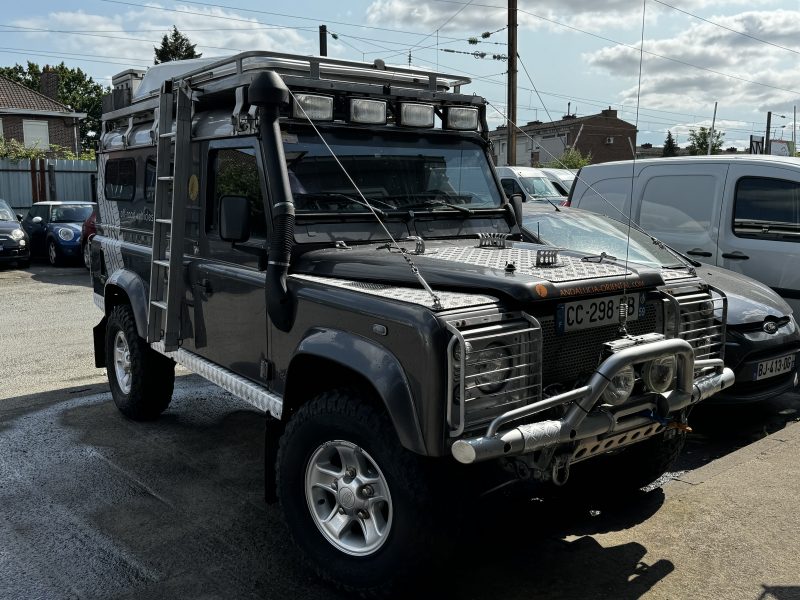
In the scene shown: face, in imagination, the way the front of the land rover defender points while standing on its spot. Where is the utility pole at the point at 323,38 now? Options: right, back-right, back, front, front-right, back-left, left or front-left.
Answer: back-left

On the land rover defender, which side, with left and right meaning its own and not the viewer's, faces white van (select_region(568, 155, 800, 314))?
left

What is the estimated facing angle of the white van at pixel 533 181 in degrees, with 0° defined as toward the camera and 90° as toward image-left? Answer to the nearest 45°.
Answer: approximately 315°

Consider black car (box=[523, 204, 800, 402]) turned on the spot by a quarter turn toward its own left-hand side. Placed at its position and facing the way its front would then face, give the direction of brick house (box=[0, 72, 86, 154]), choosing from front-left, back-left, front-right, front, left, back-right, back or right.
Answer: left

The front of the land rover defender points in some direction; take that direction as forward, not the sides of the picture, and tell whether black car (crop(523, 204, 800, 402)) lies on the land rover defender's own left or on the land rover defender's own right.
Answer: on the land rover defender's own left

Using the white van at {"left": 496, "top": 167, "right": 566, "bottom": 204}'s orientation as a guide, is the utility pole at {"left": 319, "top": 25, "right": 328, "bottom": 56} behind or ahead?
behind

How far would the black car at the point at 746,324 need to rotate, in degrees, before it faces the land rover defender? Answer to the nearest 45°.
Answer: approximately 90° to its right

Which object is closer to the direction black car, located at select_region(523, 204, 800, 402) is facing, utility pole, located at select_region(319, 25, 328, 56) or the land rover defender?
the land rover defender

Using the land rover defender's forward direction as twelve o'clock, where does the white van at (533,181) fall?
The white van is roughly at 8 o'clock from the land rover defender.

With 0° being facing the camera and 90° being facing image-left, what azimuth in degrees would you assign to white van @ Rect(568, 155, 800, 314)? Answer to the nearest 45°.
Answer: approximately 315°

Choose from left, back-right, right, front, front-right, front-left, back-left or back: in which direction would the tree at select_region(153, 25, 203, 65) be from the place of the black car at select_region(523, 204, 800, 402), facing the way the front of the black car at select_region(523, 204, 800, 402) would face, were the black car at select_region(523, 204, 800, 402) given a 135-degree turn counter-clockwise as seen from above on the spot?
front-left
